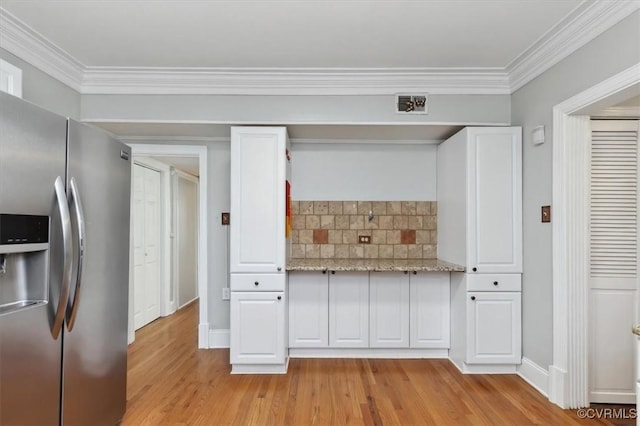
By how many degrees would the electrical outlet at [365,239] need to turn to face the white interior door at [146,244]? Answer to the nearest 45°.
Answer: approximately 90° to its right

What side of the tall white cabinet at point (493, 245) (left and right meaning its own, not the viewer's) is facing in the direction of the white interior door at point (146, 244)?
right

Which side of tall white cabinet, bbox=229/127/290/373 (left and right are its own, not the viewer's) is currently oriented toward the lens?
front

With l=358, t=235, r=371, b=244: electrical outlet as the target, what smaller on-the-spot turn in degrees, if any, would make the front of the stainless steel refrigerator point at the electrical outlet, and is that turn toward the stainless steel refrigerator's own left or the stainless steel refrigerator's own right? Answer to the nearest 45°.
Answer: approximately 45° to the stainless steel refrigerator's own left

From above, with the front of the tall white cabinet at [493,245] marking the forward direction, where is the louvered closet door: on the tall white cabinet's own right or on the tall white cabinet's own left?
on the tall white cabinet's own left

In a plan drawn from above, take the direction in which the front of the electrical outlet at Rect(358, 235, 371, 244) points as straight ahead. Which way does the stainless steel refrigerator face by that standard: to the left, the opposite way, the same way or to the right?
to the left

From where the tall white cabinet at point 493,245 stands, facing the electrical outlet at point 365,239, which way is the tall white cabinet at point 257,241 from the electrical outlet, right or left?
left

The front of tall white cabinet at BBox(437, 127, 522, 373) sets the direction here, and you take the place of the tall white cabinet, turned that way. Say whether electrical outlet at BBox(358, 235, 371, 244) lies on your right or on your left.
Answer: on your right

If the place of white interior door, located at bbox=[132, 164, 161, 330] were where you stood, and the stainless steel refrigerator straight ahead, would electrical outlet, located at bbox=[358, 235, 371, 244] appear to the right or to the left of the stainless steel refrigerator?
left

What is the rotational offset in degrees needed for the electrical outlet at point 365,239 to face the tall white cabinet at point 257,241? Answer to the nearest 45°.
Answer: approximately 45° to its right

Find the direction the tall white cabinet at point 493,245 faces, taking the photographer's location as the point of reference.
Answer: facing the viewer

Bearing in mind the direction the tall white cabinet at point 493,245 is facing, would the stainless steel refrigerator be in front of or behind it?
in front

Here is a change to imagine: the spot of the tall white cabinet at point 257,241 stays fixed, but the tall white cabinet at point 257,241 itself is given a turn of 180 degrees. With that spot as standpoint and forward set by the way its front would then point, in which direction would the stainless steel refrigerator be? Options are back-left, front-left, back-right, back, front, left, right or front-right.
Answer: back-left

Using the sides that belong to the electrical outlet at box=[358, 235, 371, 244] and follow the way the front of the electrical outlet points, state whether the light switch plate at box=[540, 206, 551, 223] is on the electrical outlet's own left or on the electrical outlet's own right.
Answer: on the electrical outlet's own left

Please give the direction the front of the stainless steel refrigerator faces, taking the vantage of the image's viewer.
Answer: facing the viewer and to the right of the viewer

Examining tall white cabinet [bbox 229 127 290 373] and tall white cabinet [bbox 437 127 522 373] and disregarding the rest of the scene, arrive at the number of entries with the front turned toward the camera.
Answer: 2

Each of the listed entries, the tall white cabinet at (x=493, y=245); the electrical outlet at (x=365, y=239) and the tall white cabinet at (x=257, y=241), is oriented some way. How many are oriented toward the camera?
3
